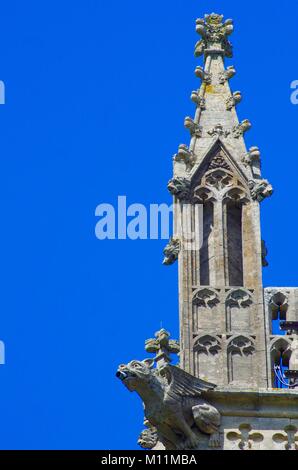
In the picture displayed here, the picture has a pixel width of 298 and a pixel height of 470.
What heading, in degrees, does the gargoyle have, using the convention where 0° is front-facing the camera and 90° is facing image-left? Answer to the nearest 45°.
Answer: approximately 90°
